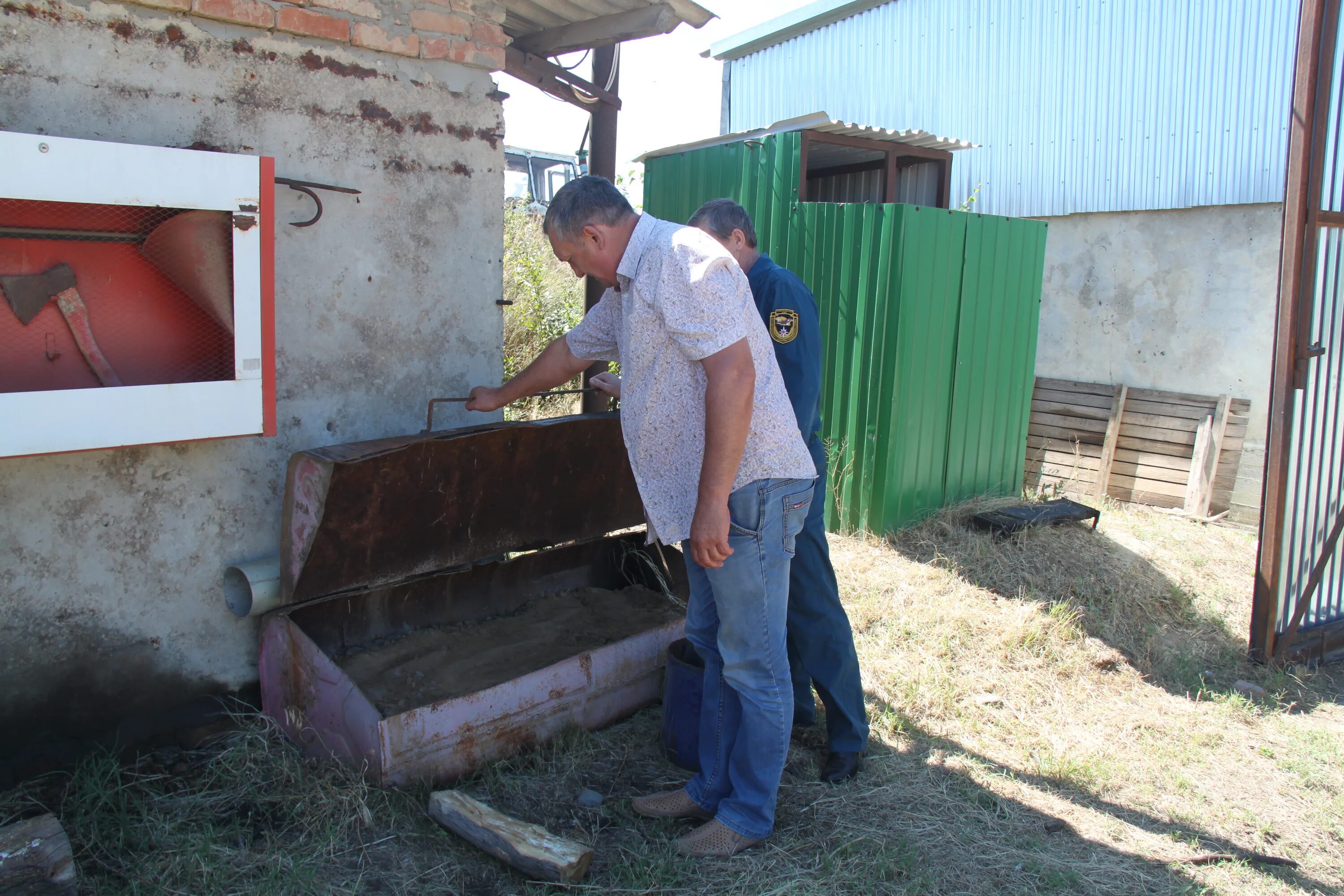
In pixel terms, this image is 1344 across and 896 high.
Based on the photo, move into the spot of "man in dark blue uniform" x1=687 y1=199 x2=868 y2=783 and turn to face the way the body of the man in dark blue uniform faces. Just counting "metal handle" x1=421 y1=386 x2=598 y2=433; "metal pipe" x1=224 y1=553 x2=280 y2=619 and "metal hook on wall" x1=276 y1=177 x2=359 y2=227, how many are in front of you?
3

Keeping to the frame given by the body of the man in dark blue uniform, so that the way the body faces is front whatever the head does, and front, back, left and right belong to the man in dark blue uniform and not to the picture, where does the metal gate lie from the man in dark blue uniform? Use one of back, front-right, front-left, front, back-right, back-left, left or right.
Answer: back-right

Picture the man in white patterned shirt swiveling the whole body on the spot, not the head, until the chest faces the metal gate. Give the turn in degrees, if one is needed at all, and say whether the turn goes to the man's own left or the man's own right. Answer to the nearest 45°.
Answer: approximately 135° to the man's own right

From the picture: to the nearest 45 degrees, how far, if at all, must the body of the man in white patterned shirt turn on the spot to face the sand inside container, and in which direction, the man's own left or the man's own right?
approximately 45° to the man's own right

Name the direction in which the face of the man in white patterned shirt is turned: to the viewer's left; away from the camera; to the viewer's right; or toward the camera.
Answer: to the viewer's left

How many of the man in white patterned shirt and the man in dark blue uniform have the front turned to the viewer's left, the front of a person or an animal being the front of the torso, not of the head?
2

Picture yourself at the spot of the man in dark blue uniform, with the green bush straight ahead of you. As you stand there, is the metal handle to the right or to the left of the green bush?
left

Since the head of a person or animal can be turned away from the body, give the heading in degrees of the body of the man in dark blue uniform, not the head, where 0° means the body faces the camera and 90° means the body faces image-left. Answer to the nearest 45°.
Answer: approximately 90°

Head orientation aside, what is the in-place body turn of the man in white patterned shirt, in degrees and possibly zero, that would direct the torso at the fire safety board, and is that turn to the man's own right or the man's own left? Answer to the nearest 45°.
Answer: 0° — they already face it

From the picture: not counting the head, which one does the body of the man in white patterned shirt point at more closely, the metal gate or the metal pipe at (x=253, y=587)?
the metal pipe

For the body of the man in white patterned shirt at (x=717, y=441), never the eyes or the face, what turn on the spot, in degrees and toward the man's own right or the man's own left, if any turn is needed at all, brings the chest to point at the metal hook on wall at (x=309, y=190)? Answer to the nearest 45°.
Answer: approximately 45° to the man's own right

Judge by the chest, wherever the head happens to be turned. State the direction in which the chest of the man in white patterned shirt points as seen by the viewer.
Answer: to the viewer's left

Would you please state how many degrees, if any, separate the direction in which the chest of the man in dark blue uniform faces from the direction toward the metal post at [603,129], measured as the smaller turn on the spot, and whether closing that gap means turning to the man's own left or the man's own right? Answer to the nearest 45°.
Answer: approximately 45° to the man's own right

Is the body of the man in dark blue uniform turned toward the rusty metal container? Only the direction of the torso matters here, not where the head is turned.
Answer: yes
